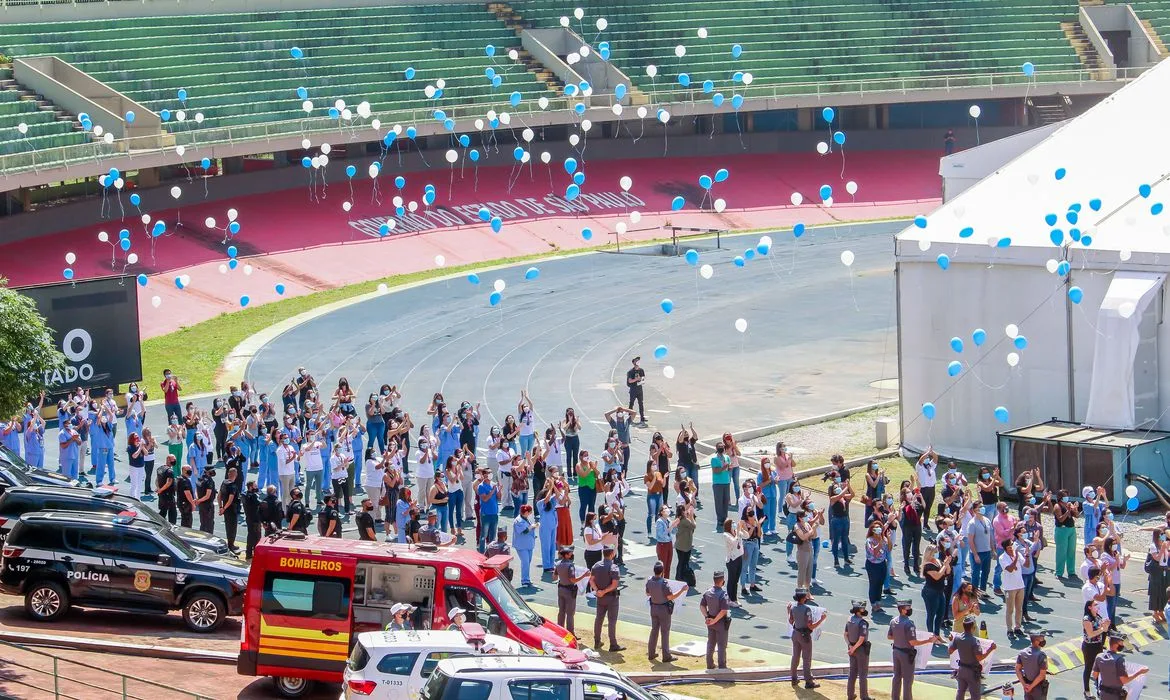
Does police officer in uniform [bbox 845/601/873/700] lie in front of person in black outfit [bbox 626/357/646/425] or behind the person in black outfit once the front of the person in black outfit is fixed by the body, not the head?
in front

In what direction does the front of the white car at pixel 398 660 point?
to the viewer's right

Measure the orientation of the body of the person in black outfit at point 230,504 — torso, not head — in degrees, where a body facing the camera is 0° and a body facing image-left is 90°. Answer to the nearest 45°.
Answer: approximately 225°

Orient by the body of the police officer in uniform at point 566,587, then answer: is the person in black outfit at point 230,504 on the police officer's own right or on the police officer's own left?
on the police officer's own left

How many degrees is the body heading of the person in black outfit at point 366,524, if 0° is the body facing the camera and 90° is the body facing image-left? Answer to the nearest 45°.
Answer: approximately 225°

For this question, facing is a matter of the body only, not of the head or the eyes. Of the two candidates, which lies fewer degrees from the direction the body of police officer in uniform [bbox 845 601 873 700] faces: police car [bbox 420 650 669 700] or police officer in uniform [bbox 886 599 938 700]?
the police officer in uniform

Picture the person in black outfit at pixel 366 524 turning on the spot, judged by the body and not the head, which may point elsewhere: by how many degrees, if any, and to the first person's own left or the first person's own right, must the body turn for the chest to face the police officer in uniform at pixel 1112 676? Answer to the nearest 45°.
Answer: approximately 90° to the first person's own right

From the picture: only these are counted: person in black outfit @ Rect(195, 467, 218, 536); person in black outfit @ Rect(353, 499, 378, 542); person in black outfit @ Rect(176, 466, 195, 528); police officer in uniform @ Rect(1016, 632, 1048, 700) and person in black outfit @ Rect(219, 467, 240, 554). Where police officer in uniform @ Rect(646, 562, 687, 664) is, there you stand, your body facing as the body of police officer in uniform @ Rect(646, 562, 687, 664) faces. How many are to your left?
4

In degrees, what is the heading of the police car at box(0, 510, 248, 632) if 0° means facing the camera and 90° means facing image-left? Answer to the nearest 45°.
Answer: approximately 270°
